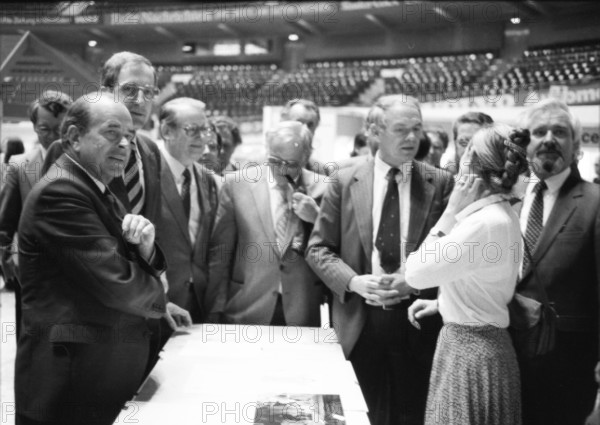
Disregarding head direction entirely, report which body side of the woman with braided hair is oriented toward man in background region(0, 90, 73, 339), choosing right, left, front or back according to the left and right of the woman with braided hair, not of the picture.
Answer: front

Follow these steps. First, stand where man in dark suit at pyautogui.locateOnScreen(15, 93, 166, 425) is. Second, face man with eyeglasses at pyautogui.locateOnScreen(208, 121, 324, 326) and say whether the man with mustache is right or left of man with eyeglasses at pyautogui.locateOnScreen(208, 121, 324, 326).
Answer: right

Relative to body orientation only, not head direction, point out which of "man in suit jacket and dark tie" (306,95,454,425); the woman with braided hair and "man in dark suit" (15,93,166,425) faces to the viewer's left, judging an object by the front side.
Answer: the woman with braided hair

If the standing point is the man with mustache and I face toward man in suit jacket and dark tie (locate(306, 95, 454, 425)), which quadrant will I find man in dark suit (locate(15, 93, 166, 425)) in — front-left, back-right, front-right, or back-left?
front-left

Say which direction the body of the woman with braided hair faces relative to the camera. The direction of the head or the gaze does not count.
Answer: to the viewer's left

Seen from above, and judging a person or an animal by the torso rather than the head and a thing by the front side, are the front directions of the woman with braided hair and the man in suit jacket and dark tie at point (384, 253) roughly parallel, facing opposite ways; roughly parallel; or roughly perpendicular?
roughly perpendicular

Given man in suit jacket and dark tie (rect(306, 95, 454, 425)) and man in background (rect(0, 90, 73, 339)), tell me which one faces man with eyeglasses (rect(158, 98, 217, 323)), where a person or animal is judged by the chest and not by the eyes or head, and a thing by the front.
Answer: the man in background

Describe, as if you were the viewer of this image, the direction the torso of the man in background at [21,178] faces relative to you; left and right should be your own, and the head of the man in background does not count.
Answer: facing the viewer and to the right of the viewer

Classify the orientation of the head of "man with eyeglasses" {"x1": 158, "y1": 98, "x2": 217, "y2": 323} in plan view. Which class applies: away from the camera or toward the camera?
toward the camera

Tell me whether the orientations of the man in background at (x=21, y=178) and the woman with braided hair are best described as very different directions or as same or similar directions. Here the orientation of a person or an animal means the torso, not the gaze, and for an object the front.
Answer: very different directions

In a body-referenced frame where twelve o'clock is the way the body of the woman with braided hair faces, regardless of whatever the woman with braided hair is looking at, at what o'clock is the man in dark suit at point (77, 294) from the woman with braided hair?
The man in dark suit is roughly at 11 o'clock from the woman with braided hair.

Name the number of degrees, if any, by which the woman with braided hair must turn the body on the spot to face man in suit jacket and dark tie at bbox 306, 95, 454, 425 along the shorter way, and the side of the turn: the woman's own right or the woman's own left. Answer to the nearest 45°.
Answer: approximately 45° to the woman's own right

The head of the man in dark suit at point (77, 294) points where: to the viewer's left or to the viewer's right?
to the viewer's right
